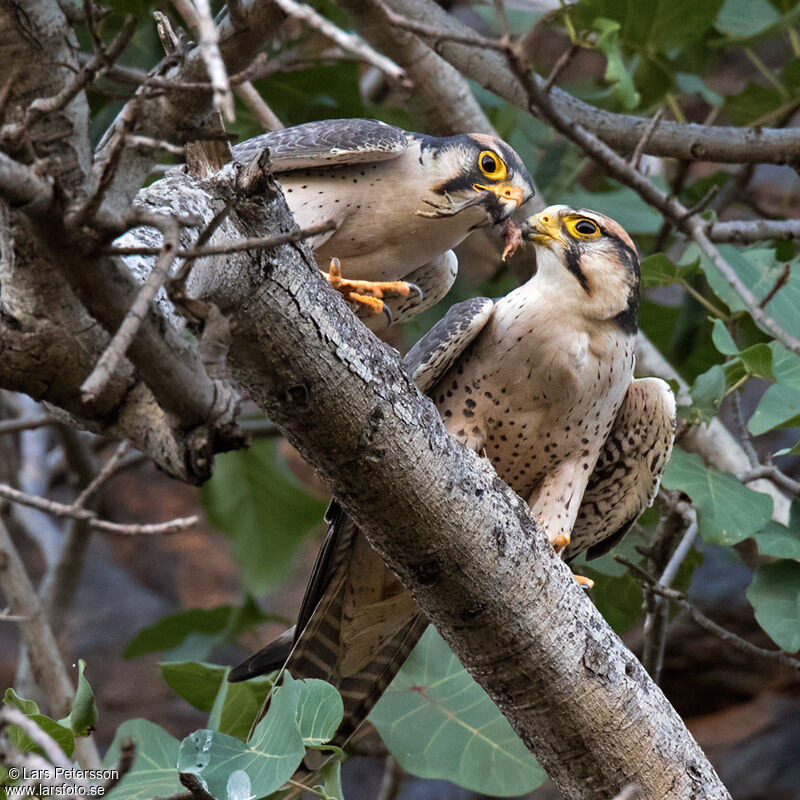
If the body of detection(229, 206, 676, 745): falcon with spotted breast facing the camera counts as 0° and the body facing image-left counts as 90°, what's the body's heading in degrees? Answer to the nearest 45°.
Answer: approximately 315°

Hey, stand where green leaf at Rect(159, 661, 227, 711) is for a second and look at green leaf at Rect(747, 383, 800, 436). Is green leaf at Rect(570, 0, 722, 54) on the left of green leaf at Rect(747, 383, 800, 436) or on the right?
left

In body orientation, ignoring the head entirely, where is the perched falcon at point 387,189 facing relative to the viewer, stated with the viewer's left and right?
facing the viewer and to the right of the viewer

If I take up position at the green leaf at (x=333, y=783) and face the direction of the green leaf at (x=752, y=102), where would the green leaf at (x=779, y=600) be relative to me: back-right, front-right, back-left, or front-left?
front-right

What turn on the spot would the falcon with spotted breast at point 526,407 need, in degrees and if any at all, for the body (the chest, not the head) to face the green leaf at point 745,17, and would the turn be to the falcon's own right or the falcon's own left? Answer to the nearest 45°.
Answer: approximately 135° to the falcon's own left

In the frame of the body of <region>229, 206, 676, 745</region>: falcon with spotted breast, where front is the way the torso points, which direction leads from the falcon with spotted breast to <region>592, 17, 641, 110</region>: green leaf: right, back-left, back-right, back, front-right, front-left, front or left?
back-left

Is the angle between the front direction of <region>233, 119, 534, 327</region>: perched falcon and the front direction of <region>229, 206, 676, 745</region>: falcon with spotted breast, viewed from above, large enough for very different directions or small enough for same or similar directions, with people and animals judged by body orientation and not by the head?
same or similar directions

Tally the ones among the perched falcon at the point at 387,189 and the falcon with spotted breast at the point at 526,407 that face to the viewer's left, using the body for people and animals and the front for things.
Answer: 0

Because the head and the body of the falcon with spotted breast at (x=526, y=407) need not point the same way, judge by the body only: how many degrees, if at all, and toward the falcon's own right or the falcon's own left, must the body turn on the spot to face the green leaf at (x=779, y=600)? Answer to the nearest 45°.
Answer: approximately 45° to the falcon's own left

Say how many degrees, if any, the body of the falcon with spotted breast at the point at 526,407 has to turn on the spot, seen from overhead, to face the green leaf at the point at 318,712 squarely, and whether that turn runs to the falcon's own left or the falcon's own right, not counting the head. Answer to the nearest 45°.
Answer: approximately 45° to the falcon's own right

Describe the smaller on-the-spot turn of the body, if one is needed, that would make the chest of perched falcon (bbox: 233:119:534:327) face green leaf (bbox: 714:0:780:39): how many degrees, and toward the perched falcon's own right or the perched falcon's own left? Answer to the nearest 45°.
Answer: approximately 90° to the perched falcon's own left
